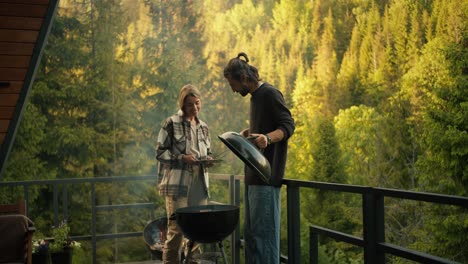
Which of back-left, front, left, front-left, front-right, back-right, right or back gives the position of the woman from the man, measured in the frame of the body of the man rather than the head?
front-right

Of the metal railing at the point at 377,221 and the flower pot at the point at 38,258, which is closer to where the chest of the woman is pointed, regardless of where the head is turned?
the metal railing

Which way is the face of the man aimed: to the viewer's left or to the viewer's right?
to the viewer's left

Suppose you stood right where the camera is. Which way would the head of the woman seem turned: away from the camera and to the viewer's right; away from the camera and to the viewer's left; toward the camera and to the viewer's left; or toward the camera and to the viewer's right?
toward the camera and to the viewer's right

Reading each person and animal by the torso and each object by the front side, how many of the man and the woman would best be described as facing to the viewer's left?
1

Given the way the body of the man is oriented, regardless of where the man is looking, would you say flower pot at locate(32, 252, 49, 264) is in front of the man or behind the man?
in front

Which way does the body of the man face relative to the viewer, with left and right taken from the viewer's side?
facing to the left of the viewer

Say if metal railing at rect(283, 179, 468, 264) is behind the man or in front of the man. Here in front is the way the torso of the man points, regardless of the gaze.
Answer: behind

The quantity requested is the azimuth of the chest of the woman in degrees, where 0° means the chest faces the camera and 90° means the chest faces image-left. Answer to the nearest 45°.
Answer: approximately 315°

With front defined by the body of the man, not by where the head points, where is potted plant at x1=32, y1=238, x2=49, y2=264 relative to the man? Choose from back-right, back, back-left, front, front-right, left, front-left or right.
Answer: front-right

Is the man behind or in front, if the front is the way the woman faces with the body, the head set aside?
in front
